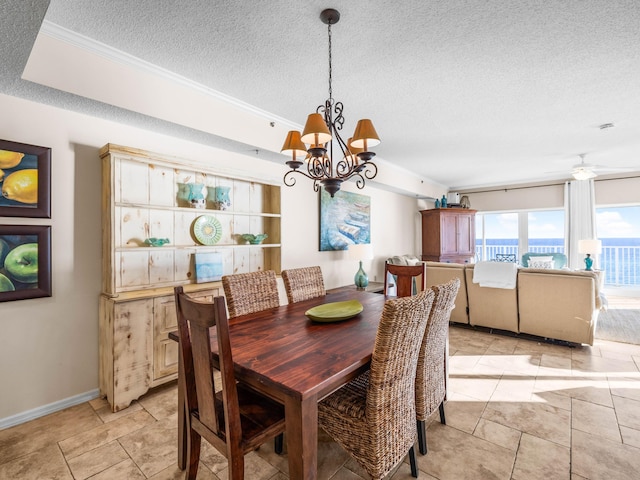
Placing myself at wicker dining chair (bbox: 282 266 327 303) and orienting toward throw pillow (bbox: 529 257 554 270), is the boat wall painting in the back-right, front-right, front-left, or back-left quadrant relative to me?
front-left

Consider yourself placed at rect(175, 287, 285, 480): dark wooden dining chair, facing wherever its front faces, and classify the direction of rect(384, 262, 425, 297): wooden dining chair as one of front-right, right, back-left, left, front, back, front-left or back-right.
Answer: front

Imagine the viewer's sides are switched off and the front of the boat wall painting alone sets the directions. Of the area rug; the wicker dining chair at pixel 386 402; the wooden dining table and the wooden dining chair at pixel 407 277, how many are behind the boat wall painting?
0

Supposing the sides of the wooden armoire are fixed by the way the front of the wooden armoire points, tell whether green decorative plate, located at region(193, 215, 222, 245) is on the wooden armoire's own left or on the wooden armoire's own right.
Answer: on the wooden armoire's own right

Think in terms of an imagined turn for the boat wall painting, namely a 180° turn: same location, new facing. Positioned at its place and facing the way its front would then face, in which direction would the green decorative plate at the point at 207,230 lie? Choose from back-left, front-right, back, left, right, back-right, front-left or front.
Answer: left

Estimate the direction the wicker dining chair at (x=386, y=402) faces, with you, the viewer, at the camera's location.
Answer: facing away from the viewer and to the left of the viewer

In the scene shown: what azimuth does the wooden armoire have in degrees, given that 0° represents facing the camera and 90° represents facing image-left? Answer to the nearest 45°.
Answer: approximately 315°

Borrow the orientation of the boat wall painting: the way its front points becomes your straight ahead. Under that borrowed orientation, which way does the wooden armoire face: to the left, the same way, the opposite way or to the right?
the same way

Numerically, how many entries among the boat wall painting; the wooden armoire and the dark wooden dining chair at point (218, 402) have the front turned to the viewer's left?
0

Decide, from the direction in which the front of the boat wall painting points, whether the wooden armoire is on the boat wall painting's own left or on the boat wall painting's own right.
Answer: on the boat wall painting's own left

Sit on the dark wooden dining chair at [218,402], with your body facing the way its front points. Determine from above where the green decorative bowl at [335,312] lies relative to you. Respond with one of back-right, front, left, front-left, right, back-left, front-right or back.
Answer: front

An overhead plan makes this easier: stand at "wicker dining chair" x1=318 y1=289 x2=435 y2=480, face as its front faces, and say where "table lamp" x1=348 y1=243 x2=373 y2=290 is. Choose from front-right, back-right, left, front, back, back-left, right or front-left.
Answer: front-right

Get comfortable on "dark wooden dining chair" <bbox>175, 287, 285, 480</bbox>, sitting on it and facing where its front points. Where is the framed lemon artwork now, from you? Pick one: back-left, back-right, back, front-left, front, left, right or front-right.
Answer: left

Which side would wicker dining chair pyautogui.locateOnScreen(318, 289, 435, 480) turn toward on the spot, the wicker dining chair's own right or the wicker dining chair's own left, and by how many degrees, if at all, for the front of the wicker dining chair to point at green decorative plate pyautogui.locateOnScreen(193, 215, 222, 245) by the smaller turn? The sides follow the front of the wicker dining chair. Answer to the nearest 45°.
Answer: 0° — it already faces it

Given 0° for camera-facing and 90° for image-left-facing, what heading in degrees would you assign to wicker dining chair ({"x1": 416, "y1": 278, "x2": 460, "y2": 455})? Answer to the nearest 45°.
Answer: approximately 135°

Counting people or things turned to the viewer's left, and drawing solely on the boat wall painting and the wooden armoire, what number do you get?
0

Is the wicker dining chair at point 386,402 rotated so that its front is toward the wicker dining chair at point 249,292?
yes

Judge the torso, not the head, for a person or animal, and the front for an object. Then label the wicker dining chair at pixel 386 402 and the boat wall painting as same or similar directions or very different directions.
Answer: very different directions

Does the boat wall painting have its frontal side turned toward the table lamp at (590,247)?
no

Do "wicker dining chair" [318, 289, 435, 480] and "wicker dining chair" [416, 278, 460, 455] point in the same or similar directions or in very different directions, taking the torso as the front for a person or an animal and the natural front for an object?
same or similar directions

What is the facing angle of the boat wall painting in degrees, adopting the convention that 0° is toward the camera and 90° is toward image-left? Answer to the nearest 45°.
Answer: approximately 315°
